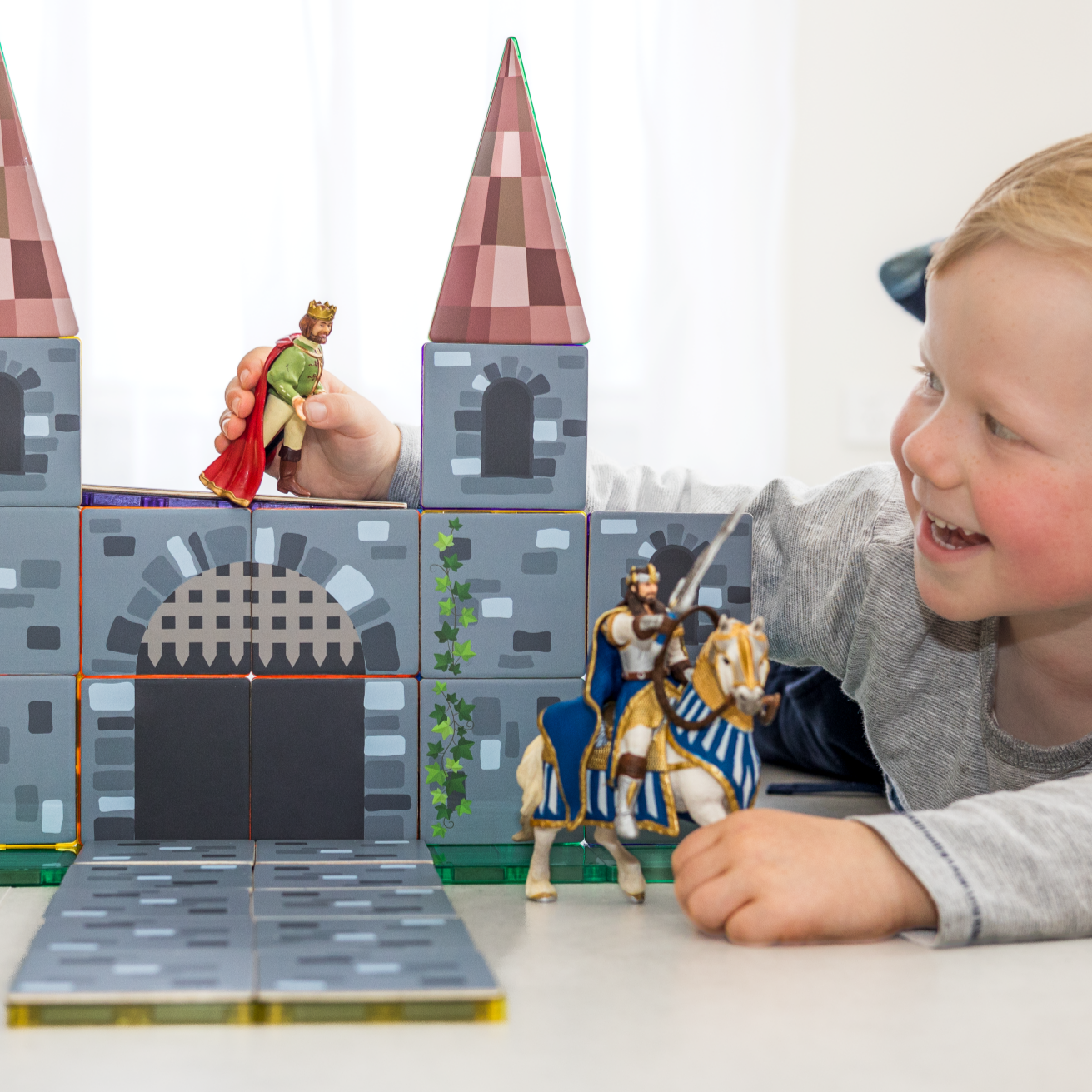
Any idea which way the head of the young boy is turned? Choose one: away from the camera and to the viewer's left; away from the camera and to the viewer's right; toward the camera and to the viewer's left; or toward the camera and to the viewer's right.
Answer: toward the camera and to the viewer's left

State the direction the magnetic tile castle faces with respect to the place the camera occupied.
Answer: facing the viewer

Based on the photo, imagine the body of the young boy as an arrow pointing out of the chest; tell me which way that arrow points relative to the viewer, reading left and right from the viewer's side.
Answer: facing the viewer and to the left of the viewer

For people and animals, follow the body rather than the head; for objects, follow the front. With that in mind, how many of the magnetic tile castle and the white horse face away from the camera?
0

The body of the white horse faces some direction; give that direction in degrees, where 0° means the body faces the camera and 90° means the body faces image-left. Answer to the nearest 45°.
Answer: approximately 315°
